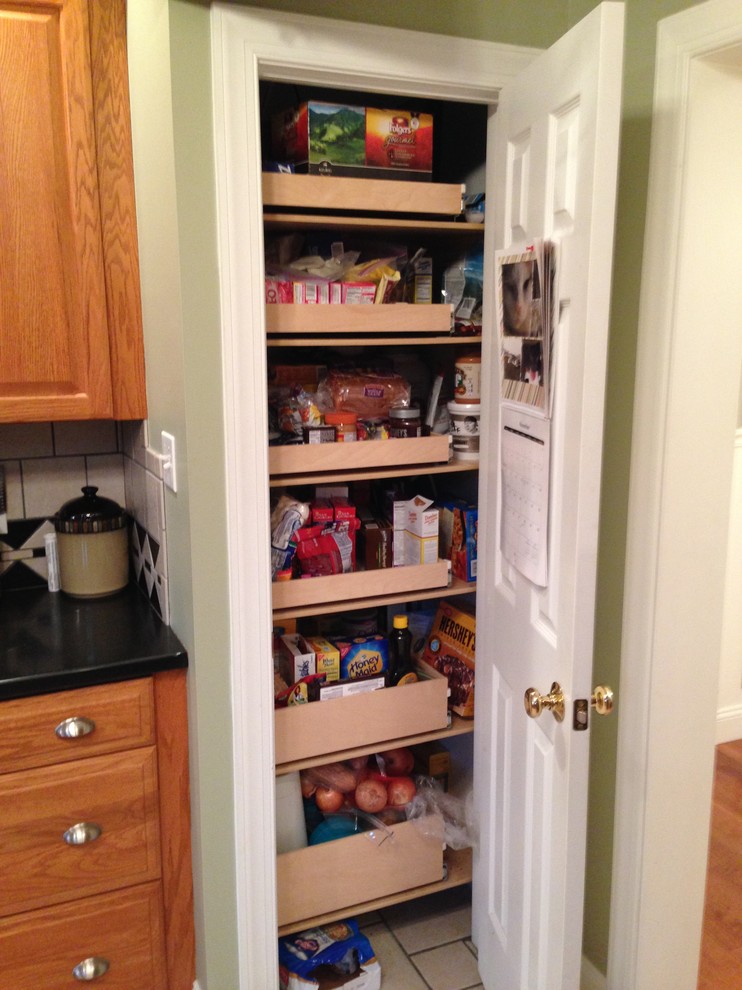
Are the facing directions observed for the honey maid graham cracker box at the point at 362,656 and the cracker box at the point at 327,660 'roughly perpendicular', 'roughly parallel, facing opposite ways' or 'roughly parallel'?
roughly parallel

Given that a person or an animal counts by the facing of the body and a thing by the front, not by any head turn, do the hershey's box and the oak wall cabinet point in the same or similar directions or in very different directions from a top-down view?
same or similar directions

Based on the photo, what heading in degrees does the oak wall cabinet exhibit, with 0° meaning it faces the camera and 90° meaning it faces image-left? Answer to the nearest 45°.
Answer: approximately 0°

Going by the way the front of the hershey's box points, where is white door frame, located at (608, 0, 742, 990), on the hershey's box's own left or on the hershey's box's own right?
on the hershey's box's own left

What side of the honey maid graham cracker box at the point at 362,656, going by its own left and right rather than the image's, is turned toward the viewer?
front

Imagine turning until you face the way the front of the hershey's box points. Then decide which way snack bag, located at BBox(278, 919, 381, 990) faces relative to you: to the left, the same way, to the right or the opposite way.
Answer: the same way

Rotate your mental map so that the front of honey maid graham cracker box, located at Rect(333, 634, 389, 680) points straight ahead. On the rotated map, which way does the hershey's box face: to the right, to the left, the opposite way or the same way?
the same way

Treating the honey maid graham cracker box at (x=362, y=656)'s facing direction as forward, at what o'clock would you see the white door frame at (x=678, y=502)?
The white door frame is roughly at 10 o'clock from the honey maid graham cracker box.

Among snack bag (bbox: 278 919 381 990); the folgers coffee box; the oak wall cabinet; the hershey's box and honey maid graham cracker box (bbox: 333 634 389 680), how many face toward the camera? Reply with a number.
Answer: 5

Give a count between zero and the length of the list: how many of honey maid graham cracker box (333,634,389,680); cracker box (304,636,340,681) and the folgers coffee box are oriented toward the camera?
3

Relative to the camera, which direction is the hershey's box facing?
toward the camera

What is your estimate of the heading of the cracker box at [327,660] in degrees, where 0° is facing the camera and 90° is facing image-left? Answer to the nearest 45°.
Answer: approximately 0°
